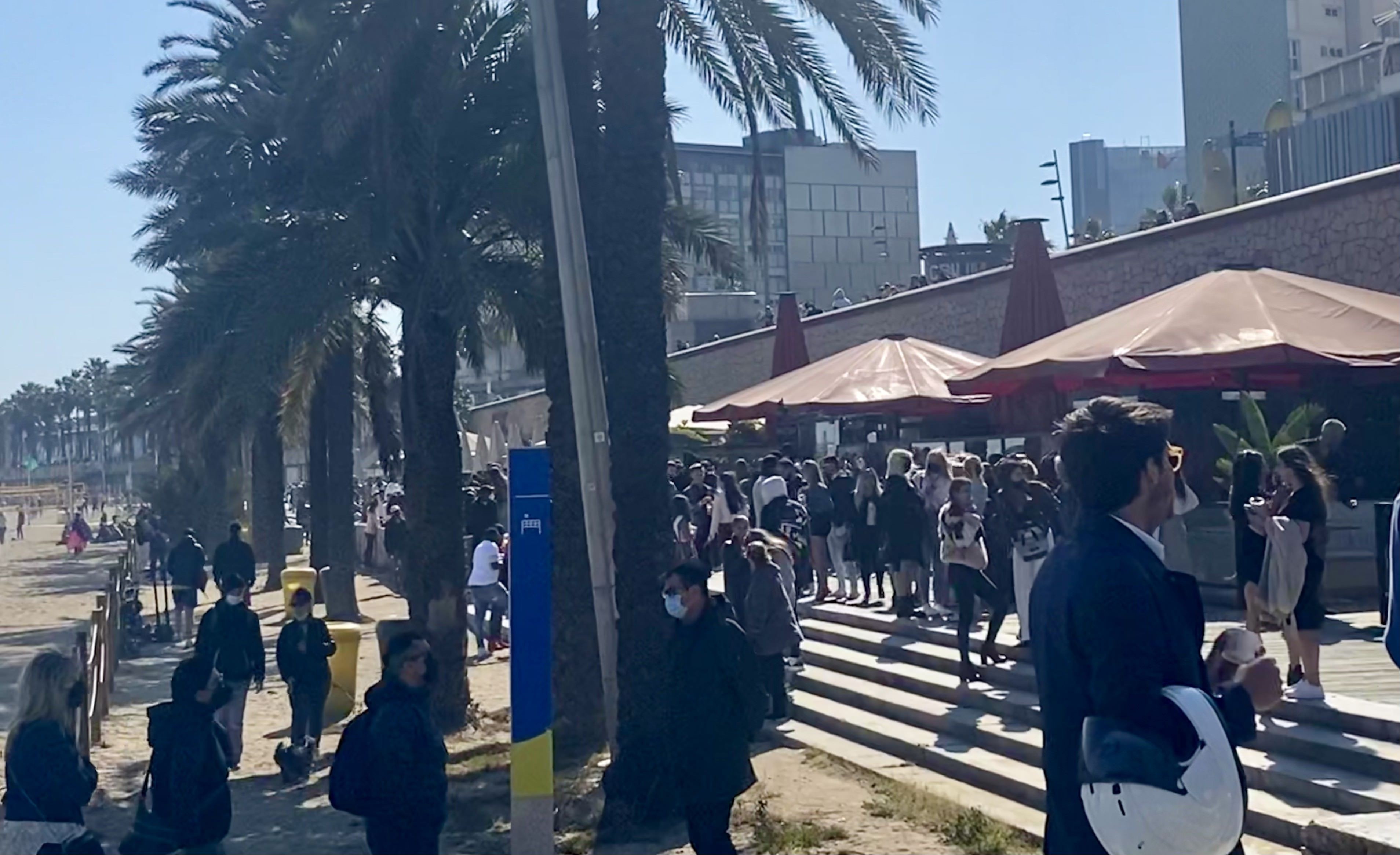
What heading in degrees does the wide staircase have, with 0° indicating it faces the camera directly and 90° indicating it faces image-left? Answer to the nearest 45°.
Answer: approximately 45°

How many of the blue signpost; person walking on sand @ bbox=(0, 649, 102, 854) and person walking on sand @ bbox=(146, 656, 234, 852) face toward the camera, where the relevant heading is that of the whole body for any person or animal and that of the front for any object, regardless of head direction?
1

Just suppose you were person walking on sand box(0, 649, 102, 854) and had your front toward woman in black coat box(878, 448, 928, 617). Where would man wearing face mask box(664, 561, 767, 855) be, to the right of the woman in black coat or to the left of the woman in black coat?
right

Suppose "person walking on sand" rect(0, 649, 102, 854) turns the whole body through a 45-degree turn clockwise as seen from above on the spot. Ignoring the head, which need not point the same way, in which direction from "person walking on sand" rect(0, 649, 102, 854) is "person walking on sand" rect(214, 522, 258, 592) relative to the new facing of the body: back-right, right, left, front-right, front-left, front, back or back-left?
back-left

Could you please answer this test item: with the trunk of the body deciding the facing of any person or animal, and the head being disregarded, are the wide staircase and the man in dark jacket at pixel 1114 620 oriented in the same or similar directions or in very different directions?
very different directions

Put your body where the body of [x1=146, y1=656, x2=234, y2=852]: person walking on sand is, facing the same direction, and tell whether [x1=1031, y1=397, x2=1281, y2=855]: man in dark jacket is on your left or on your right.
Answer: on your right

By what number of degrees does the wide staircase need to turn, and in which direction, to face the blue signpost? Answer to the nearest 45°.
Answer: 0° — it already faces it

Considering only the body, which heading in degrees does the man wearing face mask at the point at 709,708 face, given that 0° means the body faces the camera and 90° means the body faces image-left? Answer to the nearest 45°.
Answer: approximately 45°

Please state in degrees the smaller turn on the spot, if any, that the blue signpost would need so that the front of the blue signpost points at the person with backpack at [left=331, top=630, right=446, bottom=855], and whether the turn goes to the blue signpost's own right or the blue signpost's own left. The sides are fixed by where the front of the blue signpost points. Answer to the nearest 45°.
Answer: approximately 90° to the blue signpost's own right

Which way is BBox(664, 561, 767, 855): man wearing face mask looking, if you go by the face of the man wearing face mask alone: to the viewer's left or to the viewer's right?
to the viewer's left

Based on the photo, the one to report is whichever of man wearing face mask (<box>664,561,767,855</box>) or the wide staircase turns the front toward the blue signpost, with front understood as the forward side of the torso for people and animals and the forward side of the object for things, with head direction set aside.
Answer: the wide staircase
